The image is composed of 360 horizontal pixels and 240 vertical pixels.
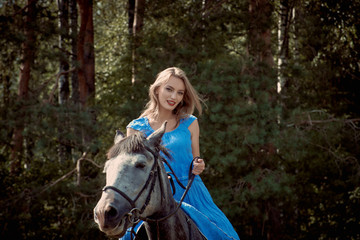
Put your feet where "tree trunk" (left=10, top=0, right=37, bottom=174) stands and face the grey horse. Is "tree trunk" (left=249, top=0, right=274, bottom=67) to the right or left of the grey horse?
left

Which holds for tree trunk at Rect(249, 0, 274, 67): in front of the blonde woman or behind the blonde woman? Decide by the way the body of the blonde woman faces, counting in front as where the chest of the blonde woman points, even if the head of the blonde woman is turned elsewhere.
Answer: behind

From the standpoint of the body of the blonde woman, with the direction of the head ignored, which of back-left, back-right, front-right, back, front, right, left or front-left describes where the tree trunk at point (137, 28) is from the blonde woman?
back

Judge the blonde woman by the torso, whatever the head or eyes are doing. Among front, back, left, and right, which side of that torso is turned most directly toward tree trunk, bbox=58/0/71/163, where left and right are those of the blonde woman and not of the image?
back

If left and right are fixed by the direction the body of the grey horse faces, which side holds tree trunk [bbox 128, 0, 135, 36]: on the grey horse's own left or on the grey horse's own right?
on the grey horse's own right

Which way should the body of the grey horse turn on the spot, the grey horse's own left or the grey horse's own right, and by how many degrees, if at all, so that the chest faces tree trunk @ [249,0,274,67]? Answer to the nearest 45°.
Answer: approximately 135° to the grey horse's own right

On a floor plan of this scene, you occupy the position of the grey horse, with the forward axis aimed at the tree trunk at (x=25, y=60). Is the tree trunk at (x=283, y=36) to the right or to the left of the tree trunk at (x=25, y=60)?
right

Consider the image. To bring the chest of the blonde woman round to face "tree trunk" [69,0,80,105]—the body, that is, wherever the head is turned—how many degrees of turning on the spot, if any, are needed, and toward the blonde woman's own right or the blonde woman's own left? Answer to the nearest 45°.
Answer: approximately 180°

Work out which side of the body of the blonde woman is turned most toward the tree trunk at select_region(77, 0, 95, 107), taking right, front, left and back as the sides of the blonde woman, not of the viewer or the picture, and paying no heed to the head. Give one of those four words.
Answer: back
